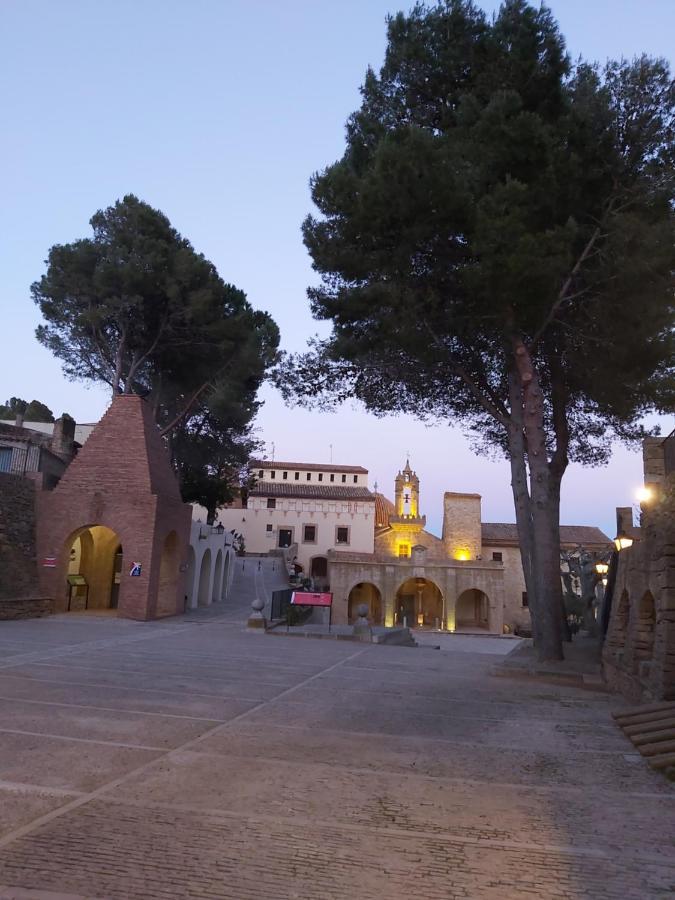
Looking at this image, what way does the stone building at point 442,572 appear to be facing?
toward the camera

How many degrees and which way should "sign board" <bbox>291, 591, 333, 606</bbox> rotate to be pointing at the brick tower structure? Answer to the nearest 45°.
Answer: approximately 90° to its right

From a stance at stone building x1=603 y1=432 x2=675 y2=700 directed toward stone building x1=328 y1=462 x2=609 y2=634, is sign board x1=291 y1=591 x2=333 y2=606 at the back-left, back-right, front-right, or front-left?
front-left

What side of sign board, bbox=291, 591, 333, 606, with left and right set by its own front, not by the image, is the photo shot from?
front

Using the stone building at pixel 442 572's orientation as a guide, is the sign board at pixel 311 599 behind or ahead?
ahead

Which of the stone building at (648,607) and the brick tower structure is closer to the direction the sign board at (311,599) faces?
the stone building

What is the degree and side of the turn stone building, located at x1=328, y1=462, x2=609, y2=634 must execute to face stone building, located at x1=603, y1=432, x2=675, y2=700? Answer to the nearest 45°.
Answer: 0° — it already faces it

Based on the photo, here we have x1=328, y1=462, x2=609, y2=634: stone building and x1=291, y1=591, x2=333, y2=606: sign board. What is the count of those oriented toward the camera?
2

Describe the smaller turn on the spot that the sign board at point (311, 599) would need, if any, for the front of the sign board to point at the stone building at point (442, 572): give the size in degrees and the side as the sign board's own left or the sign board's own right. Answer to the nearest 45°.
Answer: approximately 180°

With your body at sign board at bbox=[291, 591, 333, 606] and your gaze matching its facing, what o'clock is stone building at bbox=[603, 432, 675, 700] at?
The stone building is roughly at 11 o'clock from the sign board.

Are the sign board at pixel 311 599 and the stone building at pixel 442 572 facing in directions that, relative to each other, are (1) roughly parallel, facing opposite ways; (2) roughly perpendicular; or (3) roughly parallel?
roughly parallel

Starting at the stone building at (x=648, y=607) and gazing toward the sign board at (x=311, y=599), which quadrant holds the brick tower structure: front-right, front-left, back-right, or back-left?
front-left

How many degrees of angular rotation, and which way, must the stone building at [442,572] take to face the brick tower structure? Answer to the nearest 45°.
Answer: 0° — it already faces it
